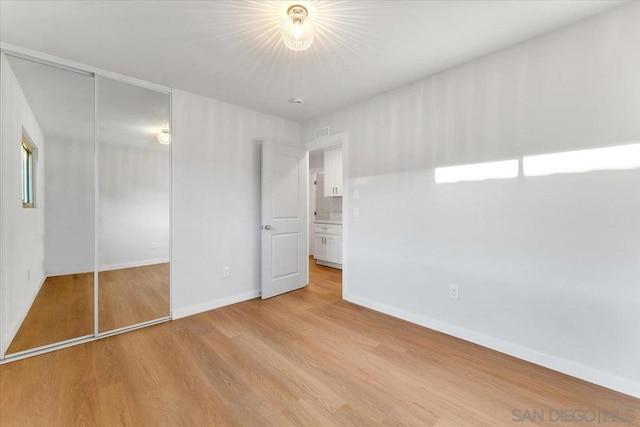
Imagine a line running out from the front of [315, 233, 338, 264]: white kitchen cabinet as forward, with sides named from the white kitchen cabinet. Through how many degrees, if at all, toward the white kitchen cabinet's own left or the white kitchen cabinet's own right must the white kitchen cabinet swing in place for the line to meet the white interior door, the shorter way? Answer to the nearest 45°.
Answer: approximately 45° to the white kitchen cabinet's own left

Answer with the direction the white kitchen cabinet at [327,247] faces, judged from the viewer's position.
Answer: facing the viewer and to the left of the viewer

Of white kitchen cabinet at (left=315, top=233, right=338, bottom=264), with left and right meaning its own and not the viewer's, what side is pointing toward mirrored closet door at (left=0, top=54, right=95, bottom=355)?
front

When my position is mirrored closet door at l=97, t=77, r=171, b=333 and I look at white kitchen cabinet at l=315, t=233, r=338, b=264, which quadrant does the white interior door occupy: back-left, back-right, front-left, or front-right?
front-right

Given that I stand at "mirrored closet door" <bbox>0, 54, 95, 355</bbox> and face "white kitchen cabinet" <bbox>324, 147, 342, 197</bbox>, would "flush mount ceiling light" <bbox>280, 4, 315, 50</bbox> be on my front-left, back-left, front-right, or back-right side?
front-right

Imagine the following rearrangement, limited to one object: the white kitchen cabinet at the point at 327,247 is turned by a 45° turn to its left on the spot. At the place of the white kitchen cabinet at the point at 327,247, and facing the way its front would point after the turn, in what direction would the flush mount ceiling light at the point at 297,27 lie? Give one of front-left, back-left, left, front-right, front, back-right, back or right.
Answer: front

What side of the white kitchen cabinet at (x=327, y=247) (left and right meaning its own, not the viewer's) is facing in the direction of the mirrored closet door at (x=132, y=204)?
front
